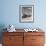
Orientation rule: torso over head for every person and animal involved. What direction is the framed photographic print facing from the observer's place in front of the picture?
facing the viewer
